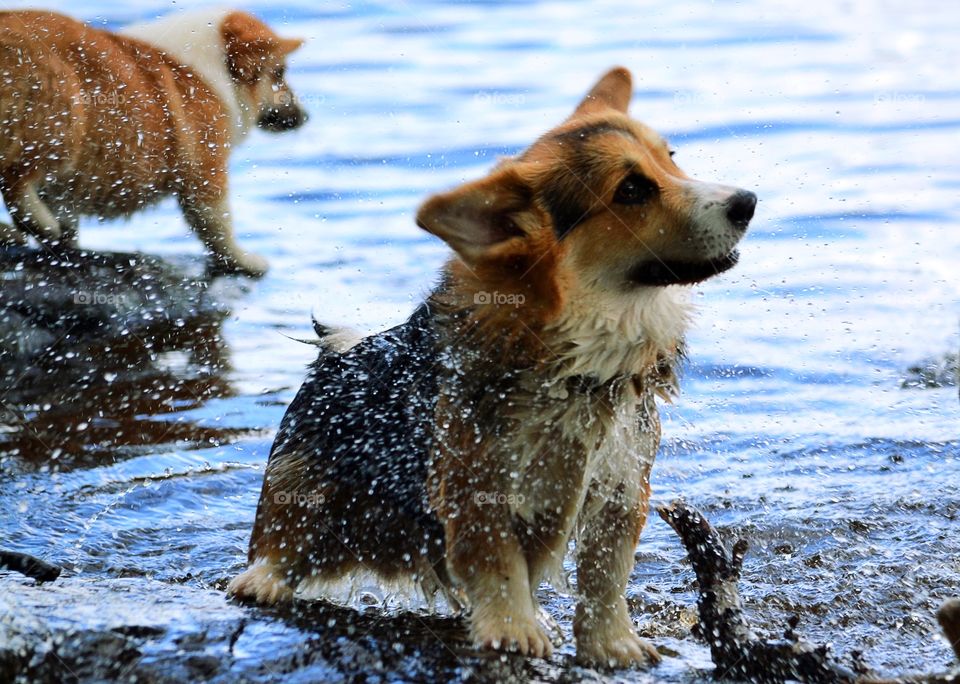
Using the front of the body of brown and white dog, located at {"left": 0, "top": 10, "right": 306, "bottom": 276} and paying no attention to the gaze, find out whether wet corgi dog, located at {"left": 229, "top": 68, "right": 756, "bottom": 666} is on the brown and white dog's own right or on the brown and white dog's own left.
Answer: on the brown and white dog's own right

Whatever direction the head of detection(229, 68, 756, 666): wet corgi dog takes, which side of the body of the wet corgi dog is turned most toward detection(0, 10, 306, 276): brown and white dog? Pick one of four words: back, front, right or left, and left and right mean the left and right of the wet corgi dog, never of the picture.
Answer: back

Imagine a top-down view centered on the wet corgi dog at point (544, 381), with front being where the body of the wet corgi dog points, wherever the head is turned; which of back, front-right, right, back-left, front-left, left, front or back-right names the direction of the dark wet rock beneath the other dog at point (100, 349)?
back

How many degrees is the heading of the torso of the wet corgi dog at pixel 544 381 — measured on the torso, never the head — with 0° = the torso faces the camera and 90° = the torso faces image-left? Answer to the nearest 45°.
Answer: approximately 315°

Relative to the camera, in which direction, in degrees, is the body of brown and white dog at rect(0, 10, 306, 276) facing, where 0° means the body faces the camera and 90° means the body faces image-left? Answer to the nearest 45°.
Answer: approximately 270°

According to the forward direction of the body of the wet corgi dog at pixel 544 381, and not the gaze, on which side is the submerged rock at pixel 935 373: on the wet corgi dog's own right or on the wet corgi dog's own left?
on the wet corgi dog's own left

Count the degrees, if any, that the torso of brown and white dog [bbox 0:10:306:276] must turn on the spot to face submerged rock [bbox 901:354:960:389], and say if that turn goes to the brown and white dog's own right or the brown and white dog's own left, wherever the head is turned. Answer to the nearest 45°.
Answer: approximately 45° to the brown and white dog's own right

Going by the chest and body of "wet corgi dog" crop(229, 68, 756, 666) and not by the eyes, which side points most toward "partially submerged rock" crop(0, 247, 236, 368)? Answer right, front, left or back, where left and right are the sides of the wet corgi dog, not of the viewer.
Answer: back
